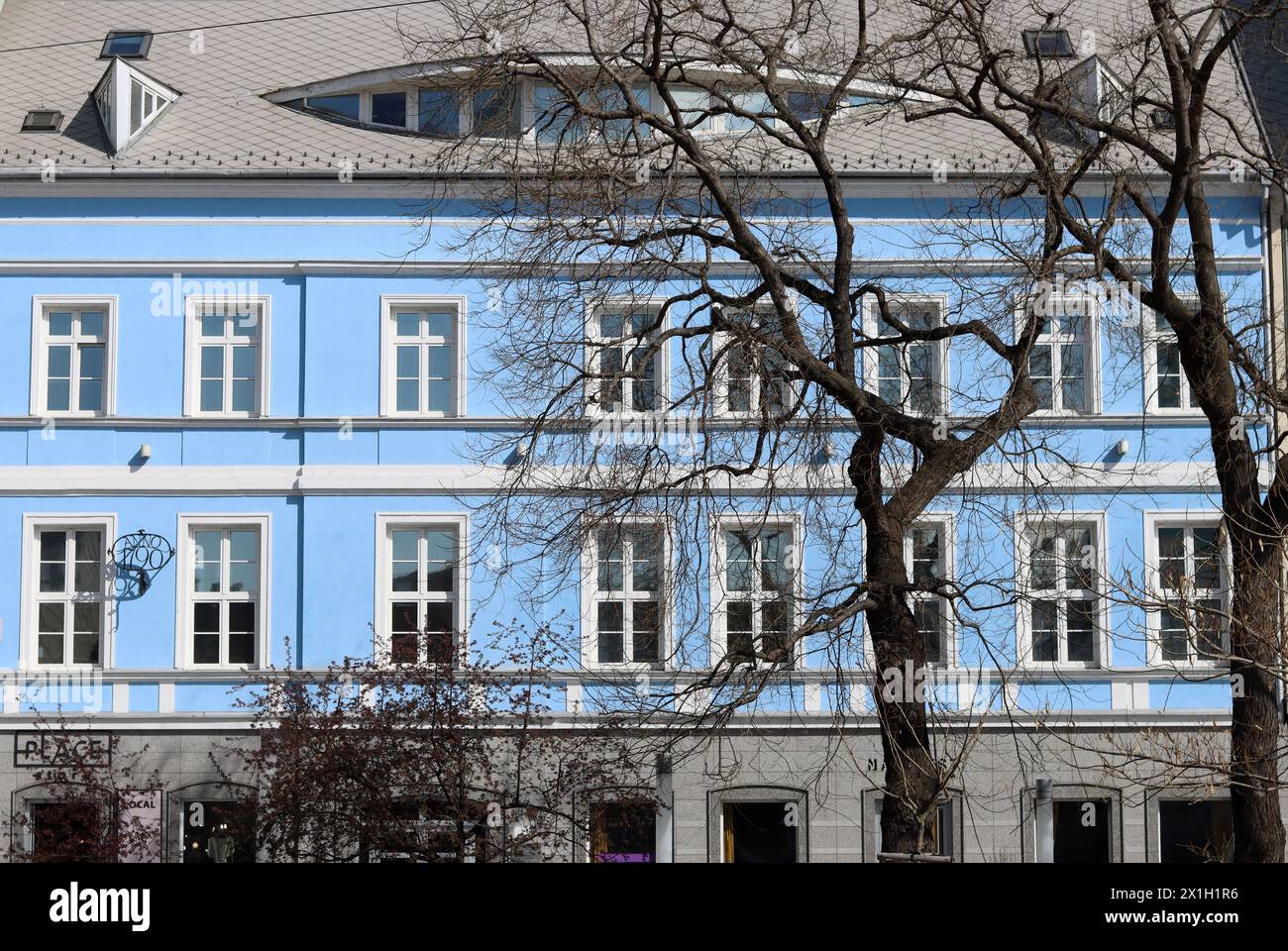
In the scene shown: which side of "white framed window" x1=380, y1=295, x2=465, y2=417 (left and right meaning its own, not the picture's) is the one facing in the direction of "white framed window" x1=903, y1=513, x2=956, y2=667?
left

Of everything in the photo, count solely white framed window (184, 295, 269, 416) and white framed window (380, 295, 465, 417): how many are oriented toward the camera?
2

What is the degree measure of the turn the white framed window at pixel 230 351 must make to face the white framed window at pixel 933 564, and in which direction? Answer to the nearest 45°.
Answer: approximately 90° to its left

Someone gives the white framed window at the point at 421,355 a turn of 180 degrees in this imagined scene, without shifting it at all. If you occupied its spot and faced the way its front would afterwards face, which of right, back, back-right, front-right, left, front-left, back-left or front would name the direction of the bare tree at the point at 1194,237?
back-right

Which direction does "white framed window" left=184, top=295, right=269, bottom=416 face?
toward the camera

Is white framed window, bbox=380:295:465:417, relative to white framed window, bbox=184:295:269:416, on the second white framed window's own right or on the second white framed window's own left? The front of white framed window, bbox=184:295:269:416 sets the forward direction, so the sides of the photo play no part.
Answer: on the second white framed window's own left

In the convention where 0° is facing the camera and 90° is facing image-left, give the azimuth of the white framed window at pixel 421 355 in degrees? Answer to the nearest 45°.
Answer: approximately 0°

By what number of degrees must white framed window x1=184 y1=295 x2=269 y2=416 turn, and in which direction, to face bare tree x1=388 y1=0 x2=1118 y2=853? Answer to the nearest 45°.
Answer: approximately 45° to its left

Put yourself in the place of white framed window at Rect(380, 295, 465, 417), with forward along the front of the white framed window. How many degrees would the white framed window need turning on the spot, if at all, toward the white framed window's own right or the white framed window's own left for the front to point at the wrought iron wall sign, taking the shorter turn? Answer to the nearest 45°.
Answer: approximately 90° to the white framed window's own right

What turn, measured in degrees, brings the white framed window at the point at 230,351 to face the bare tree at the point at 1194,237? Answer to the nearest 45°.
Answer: approximately 45° to its left
